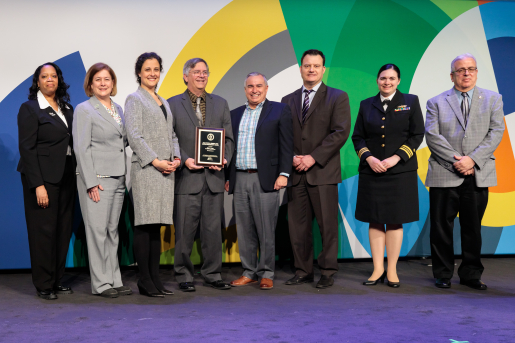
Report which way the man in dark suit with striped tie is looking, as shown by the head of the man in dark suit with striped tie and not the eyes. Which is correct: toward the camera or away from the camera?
toward the camera

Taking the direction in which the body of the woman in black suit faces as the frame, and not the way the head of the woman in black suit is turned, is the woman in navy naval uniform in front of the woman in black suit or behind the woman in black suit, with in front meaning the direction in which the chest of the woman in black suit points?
in front

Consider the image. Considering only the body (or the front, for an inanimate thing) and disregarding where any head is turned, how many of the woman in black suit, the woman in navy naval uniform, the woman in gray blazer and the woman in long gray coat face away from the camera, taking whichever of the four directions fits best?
0

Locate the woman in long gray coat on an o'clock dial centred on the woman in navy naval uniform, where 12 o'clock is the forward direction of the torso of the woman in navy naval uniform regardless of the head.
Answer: The woman in long gray coat is roughly at 2 o'clock from the woman in navy naval uniform.

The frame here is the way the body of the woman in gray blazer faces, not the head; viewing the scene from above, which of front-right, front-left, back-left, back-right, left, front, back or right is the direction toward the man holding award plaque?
front-left

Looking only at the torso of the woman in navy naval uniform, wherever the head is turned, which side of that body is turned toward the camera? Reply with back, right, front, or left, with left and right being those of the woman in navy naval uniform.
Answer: front

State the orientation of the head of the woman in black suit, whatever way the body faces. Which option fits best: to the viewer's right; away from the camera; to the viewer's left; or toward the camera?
toward the camera

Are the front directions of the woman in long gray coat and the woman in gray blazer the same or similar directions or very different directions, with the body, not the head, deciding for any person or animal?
same or similar directions

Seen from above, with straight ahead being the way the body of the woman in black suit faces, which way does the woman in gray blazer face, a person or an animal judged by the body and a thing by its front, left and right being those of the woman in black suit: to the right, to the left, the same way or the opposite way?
the same way

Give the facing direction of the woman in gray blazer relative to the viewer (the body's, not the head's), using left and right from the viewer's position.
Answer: facing the viewer and to the right of the viewer

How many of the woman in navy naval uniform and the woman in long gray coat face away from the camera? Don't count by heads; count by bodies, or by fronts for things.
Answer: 0

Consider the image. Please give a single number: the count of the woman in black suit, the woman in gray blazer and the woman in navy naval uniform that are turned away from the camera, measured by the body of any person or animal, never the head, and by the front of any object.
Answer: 0

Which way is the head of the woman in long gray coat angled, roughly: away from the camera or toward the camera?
toward the camera
